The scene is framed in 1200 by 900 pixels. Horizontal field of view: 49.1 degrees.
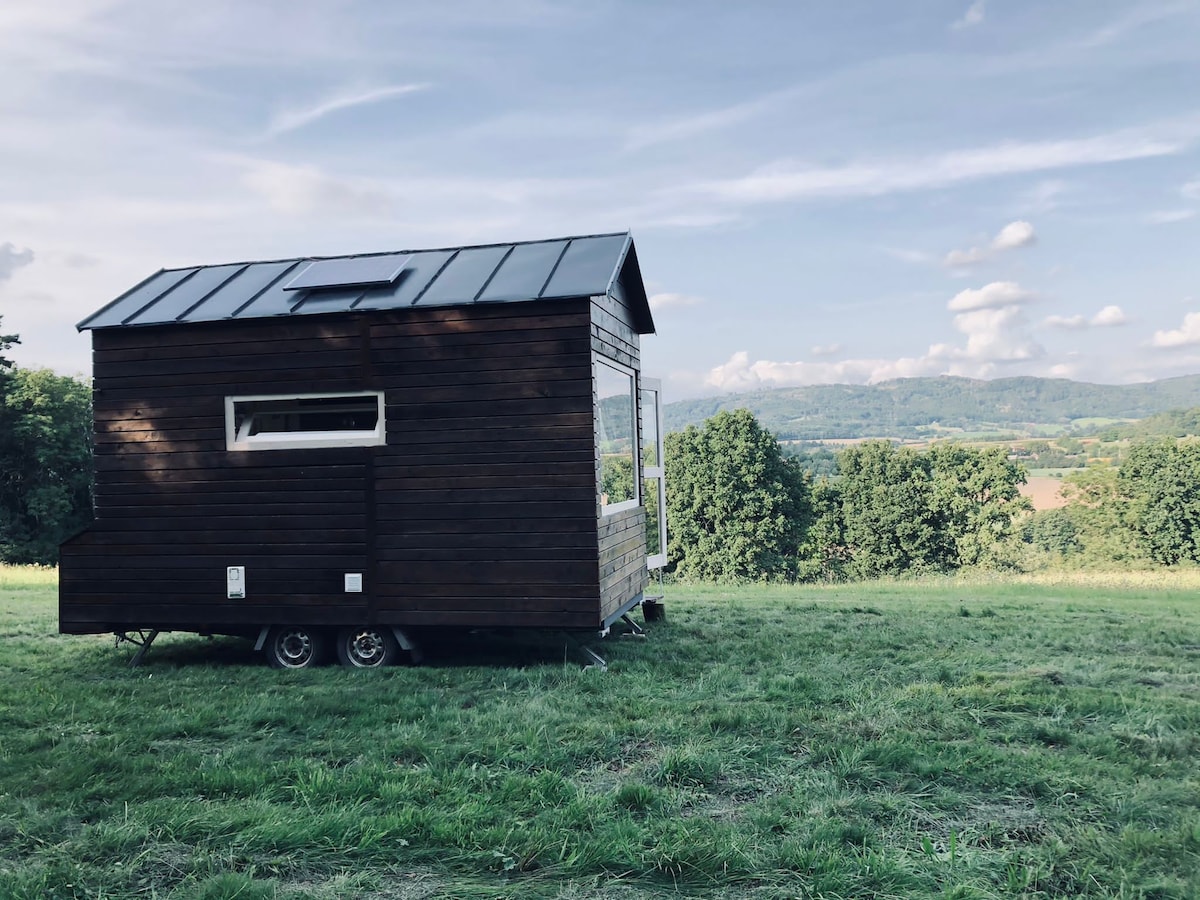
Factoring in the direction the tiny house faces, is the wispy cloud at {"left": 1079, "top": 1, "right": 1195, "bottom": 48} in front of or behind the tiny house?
in front

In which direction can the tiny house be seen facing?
to the viewer's right

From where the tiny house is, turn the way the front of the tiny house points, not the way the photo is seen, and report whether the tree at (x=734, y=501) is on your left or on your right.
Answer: on your left

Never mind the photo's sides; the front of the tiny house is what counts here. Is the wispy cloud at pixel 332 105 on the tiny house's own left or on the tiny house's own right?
on the tiny house's own left

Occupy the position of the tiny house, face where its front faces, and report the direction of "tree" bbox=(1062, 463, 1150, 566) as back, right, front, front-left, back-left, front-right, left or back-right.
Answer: front-left

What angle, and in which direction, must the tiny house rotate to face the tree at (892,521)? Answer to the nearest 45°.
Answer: approximately 45° to its left

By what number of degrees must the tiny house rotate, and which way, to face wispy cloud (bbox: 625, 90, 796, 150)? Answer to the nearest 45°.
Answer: approximately 45° to its left
